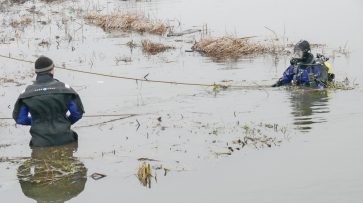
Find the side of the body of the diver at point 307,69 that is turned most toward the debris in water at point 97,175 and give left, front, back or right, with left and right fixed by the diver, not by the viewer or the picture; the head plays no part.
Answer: front

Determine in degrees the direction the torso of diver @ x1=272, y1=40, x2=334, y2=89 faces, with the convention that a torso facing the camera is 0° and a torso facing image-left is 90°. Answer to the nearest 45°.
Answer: approximately 45°

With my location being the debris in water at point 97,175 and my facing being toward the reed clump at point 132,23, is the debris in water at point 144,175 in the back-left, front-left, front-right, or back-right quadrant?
back-right

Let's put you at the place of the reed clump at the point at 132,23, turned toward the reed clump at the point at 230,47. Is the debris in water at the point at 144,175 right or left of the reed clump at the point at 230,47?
right

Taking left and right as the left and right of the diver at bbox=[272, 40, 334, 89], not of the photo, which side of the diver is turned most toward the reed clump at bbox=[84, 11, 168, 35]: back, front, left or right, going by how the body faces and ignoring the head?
right

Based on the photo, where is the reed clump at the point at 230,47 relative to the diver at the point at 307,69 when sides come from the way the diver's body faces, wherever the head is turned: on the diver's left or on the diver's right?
on the diver's right

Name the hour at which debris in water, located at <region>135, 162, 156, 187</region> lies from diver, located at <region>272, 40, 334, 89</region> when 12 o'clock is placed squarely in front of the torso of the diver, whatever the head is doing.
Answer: The debris in water is roughly at 11 o'clock from the diver.

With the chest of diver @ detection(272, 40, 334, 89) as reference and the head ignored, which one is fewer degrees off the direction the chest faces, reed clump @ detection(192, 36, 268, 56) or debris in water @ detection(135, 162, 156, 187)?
the debris in water

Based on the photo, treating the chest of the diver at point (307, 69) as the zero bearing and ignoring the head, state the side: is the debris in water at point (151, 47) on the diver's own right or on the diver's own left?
on the diver's own right
